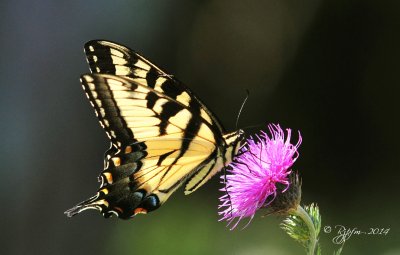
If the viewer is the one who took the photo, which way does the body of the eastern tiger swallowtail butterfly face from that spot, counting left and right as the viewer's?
facing to the right of the viewer
